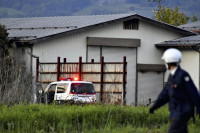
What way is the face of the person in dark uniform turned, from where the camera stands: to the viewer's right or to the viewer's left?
to the viewer's left

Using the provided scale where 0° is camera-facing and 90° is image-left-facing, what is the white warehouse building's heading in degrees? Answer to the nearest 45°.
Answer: approximately 315°

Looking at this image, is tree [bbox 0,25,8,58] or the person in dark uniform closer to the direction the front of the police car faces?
the tree

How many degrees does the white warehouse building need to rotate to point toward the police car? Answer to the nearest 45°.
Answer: approximately 45° to its right

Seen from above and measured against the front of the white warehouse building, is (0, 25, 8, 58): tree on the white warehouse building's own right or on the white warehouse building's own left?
on the white warehouse building's own right
